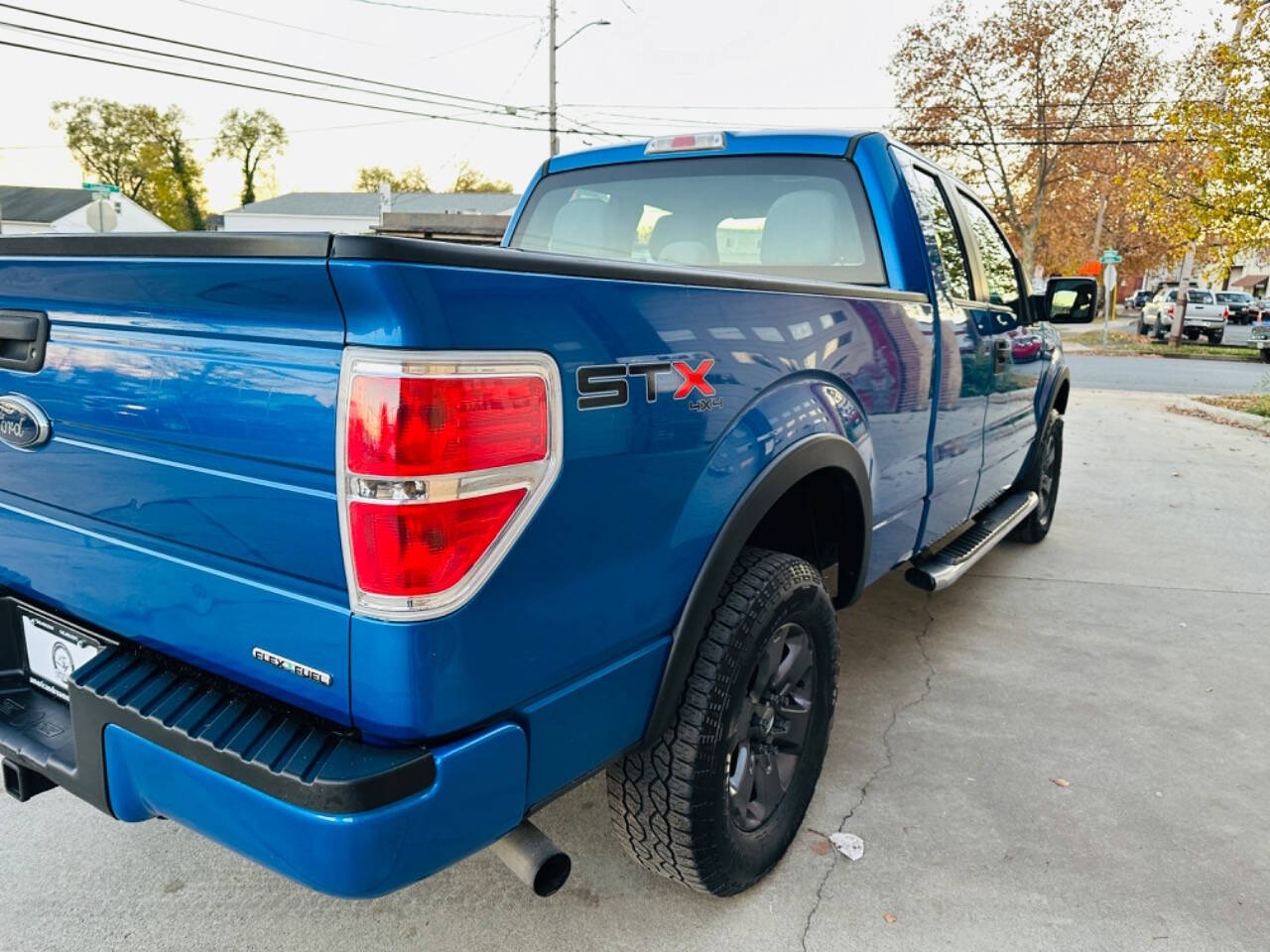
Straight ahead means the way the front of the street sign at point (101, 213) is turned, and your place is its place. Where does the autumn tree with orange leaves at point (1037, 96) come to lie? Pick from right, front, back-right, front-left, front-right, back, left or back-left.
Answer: right

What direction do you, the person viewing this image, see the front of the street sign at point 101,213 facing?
facing away from the viewer

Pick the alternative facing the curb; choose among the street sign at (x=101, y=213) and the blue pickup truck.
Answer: the blue pickup truck

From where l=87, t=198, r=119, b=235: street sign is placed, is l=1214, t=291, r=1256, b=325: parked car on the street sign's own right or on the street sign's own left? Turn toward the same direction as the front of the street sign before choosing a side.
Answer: on the street sign's own right

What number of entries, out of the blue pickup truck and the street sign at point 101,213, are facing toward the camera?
0

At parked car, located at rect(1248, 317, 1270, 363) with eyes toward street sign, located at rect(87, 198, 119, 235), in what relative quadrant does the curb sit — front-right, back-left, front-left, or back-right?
front-left

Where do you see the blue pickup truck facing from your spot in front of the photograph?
facing away from the viewer and to the right of the viewer

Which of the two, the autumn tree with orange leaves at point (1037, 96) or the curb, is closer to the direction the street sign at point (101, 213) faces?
the autumn tree with orange leaves

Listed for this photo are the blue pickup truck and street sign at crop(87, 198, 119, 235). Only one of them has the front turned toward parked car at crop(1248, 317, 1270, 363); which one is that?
the blue pickup truck

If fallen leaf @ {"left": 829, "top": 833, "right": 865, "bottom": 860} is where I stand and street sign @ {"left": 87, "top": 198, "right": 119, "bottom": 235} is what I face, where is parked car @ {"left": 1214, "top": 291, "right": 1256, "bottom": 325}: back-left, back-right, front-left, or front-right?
front-right

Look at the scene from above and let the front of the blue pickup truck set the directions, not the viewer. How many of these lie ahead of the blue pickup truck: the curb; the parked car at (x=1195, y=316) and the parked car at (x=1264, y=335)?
3

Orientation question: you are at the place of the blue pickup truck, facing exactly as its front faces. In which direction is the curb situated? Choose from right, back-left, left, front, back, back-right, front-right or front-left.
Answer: front

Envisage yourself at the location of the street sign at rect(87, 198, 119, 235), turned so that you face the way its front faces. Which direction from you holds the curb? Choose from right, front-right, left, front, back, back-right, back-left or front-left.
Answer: back-right

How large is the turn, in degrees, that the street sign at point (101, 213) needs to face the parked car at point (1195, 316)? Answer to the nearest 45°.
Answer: approximately 90° to its right
